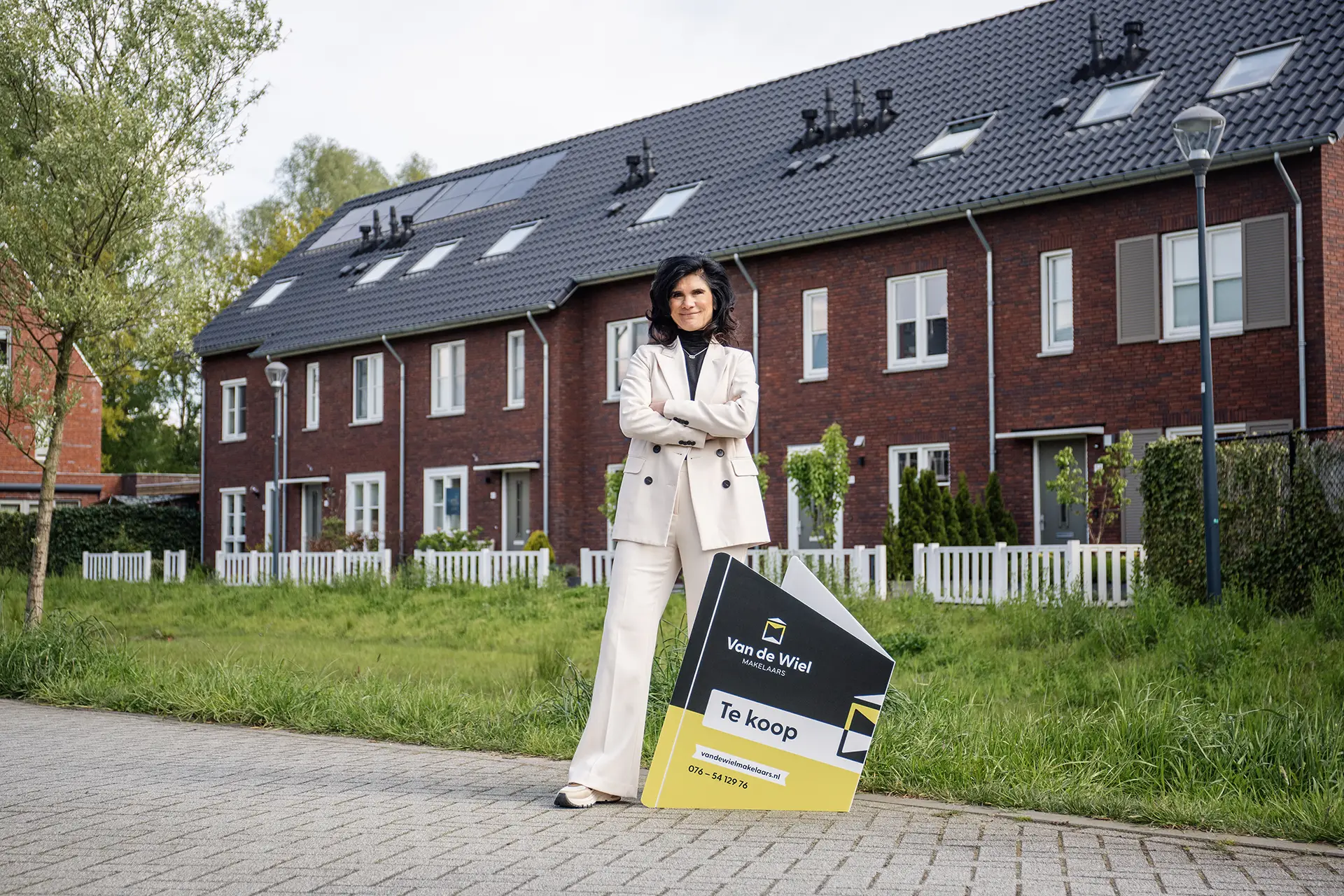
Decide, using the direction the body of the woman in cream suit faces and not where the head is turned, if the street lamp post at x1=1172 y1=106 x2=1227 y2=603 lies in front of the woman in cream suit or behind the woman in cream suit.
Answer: behind

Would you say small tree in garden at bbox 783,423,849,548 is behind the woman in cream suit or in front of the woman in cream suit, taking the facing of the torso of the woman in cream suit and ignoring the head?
behind

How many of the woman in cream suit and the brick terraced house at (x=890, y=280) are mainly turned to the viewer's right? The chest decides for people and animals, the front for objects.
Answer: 0

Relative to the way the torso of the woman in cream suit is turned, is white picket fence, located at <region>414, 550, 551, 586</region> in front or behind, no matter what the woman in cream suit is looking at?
behind

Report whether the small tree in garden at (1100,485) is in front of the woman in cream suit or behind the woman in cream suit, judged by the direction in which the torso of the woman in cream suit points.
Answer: behind

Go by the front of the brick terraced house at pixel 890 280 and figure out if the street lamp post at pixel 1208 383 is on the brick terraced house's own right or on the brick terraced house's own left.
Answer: on the brick terraced house's own left

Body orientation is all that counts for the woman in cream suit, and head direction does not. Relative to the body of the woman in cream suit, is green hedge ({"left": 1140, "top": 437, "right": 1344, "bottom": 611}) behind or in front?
behind

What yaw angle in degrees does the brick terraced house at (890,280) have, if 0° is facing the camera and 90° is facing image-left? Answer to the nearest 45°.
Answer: approximately 45°

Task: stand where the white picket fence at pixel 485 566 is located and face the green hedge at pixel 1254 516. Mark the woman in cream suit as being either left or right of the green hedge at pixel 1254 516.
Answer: right

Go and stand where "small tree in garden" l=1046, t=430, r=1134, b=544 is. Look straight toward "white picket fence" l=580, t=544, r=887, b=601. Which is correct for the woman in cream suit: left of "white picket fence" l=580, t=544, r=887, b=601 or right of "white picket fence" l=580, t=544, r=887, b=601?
left
